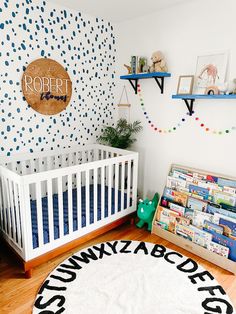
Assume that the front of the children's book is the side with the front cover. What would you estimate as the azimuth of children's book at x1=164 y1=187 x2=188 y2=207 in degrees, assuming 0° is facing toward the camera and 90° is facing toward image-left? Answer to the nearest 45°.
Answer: approximately 45°
